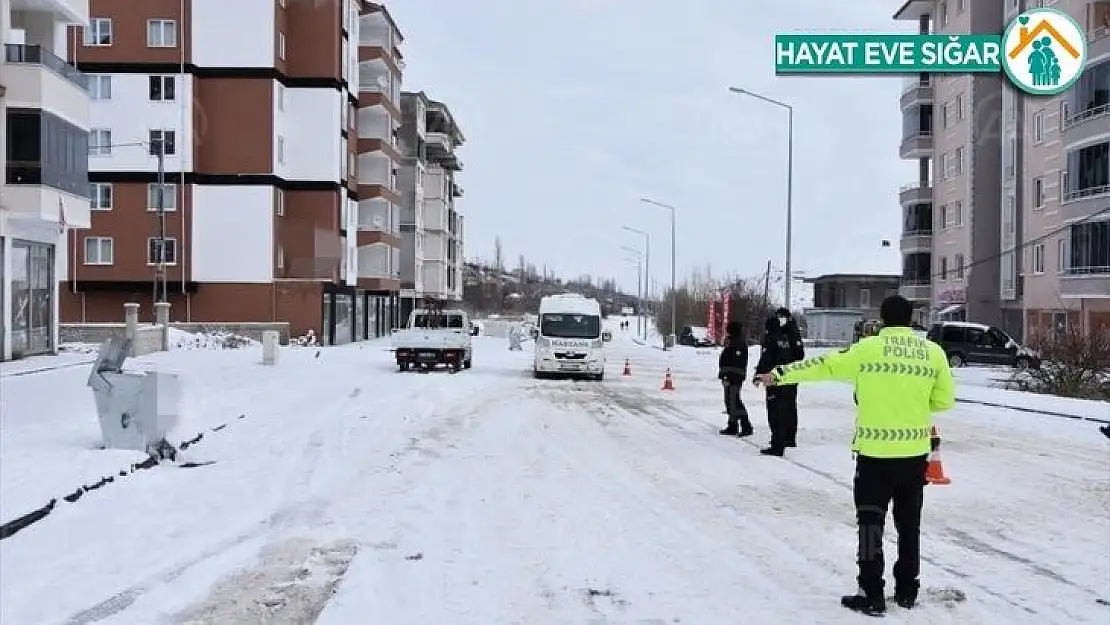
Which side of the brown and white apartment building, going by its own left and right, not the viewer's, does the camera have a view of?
right

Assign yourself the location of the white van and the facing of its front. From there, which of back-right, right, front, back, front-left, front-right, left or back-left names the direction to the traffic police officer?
front

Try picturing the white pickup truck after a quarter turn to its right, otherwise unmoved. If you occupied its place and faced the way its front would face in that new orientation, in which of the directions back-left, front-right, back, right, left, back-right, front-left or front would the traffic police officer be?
right

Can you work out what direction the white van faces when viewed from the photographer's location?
facing the viewer

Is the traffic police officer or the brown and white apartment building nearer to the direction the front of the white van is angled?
the traffic police officer

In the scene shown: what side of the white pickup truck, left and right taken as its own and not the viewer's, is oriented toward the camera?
back

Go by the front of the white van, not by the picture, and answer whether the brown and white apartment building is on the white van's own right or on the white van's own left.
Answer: on the white van's own right

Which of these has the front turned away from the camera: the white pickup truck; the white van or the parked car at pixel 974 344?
the white pickup truck

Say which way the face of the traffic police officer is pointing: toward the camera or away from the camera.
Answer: away from the camera
